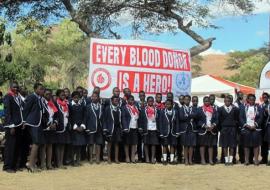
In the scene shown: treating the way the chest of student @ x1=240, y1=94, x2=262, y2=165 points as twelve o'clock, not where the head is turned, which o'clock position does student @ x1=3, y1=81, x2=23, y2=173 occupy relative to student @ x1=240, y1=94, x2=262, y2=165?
student @ x1=3, y1=81, x2=23, y2=173 is roughly at 2 o'clock from student @ x1=240, y1=94, x2=262, y2=165.

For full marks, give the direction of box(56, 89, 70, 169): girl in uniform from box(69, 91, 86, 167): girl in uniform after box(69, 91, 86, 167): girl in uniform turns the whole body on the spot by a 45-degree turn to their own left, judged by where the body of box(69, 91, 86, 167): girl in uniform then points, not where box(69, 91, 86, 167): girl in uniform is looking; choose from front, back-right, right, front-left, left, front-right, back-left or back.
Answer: right

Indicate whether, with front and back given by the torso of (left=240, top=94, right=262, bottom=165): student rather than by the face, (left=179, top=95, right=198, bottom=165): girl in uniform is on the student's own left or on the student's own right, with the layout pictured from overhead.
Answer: on the student's own right

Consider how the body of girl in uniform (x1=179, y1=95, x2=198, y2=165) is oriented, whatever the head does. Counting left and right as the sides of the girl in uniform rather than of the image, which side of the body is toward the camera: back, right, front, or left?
front

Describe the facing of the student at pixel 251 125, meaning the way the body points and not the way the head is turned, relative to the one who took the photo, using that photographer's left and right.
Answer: facing the viewer

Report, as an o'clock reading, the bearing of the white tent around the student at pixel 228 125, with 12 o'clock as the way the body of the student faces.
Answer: The white tent is roughly at 6 o'clock from the student.

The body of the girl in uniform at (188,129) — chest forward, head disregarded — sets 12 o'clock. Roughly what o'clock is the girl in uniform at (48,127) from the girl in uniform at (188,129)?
the girl in uniform at (48,127) is roughly at 2 o'clock from the girl in uniform at (188,129).

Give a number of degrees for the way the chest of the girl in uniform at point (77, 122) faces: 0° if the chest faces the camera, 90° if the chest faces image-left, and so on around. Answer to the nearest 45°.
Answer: approximately 0°

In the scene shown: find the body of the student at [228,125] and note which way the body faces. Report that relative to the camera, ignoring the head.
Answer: toward the camera

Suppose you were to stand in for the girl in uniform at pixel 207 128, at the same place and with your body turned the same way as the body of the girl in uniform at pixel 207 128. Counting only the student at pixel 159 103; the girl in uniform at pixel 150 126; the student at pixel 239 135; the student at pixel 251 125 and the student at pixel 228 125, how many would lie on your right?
2

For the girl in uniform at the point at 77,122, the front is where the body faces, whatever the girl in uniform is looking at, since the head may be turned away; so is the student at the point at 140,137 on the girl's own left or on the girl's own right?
on the girl's own left
